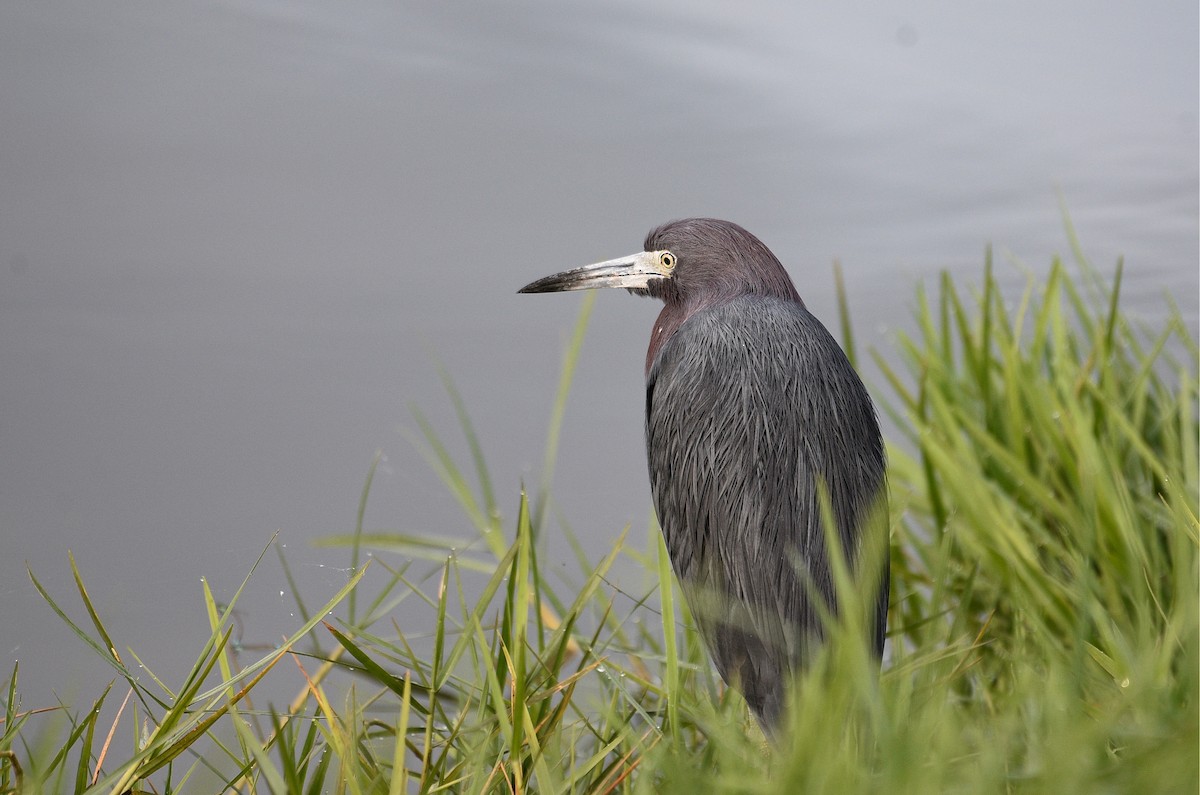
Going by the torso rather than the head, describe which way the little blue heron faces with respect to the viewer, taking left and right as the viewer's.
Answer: facing away from the viewer and to the left of the viewer
